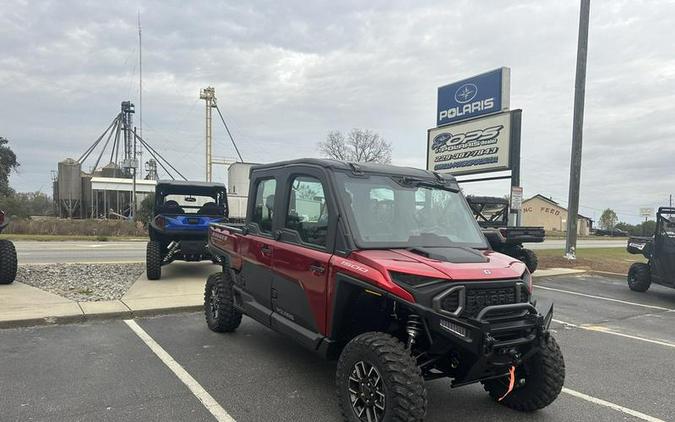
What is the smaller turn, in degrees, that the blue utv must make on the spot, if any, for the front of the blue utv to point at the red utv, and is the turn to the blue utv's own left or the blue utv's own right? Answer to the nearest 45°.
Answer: approximately 180°

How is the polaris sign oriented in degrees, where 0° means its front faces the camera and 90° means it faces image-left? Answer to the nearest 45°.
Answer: approximately 45°

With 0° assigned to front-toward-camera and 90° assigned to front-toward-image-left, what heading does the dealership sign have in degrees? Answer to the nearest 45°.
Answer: approximately 45°

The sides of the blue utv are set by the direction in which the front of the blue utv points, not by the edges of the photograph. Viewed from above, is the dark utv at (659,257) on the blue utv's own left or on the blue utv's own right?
on the blue utv's own right

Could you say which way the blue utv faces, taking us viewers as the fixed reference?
facing away from the viewer

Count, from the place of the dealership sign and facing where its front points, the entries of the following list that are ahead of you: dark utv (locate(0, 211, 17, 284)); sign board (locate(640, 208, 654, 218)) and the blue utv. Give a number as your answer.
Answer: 2

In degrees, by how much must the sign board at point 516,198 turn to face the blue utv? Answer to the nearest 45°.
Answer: approximately 45° to its right
